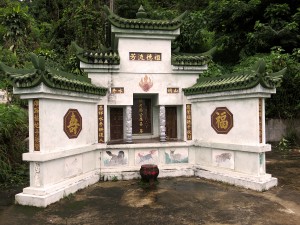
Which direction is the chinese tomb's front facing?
toward the camera

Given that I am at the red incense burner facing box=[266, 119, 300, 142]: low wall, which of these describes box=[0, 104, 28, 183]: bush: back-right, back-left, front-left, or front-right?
back-left

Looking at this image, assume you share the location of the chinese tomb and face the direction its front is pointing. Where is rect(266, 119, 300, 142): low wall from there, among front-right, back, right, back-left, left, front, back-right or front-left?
back-left

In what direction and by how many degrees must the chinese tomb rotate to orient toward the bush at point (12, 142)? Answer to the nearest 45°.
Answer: approximately 90° to its right
